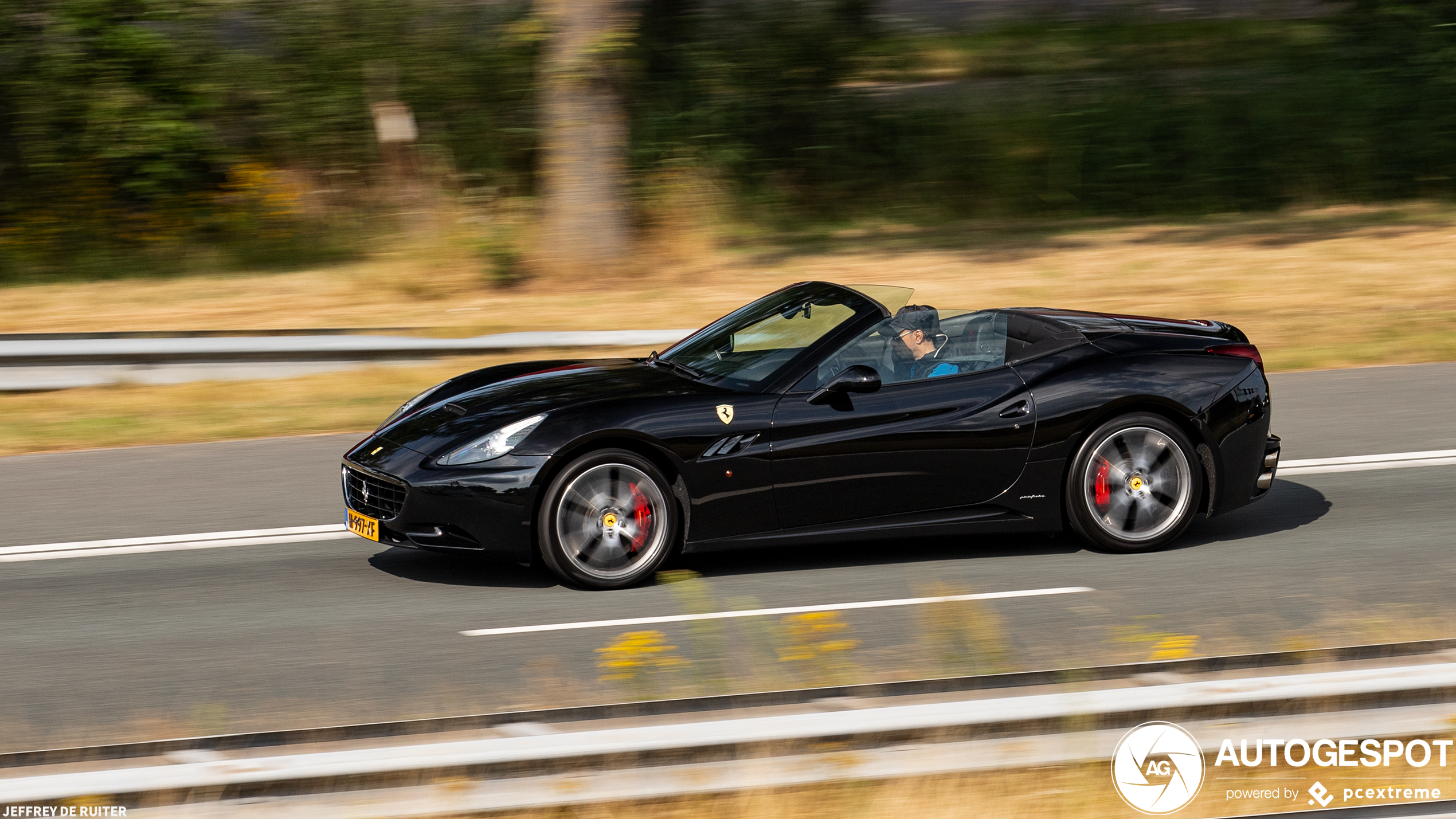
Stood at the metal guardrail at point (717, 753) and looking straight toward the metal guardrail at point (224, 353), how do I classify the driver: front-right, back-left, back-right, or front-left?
front-right

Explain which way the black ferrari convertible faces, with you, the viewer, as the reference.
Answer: facing to the left of the viewer

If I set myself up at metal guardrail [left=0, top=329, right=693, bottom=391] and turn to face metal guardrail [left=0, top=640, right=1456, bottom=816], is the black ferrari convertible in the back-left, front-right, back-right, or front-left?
front-left

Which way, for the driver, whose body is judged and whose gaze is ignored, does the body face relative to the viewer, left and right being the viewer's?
facing to the left of the viewer

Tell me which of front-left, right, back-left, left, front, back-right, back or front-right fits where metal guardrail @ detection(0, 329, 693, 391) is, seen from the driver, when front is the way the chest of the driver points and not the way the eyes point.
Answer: front-right

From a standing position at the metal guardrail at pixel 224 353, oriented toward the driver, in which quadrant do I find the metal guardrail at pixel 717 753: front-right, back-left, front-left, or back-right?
front-right

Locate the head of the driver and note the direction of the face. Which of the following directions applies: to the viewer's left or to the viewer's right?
to the viewer's left

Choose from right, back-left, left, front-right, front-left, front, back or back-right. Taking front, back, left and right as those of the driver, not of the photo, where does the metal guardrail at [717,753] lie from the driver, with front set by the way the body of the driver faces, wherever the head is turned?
left

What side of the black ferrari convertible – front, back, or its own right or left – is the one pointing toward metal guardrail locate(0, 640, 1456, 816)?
left
